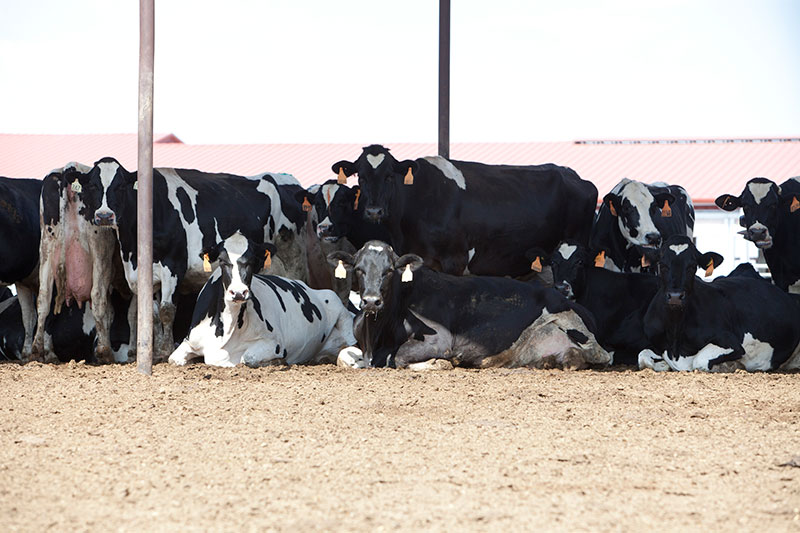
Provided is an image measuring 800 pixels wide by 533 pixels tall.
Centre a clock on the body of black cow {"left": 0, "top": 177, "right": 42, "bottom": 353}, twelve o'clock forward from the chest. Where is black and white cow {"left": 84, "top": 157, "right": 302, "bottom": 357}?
The black and white cow is roughly at 7 o'clock from the black cow.

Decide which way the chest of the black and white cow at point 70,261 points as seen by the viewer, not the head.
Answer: away from the camera

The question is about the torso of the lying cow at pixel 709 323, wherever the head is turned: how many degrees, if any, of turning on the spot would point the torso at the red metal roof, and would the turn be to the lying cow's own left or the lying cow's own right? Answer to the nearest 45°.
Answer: approximately 135° to the lying cow's own right

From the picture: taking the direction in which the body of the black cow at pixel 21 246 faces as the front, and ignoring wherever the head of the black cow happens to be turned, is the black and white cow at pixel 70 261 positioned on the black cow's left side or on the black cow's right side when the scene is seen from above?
on the black cow's left side

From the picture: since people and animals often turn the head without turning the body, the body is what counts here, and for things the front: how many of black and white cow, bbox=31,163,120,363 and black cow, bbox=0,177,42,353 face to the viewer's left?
1

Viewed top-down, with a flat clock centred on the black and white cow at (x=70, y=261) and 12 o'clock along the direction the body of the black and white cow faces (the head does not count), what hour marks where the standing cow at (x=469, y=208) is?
The standing cow is roughly at 3 o'clock from the black and white cow.

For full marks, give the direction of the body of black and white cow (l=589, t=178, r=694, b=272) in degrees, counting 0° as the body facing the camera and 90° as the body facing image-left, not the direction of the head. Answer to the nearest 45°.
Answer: approximately 45°

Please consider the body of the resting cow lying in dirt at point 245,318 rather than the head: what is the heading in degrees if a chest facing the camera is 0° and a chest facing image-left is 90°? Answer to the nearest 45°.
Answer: approximately 45°

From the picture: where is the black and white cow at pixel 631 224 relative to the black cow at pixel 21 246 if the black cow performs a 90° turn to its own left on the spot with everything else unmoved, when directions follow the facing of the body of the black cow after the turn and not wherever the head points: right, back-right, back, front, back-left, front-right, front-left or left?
left

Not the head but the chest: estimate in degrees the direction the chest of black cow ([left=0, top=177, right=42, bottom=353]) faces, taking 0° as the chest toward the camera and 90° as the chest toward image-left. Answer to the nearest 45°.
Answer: approximately 90°

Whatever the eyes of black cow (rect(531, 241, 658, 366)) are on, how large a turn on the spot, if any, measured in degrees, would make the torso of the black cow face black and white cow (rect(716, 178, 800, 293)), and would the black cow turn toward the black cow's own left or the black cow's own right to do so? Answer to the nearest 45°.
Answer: approximately 180°
